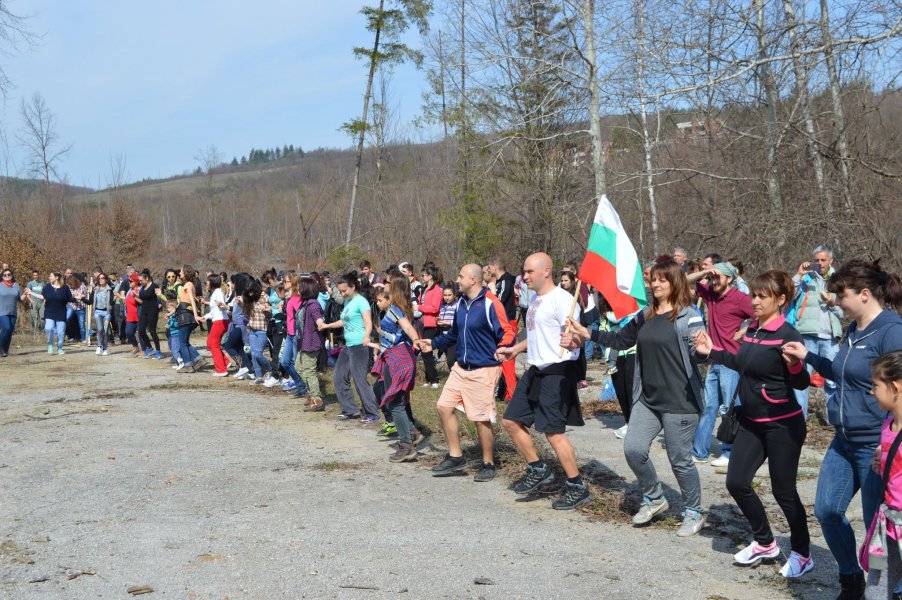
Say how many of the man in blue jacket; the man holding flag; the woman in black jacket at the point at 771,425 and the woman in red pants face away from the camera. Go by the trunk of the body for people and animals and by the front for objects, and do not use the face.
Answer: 0

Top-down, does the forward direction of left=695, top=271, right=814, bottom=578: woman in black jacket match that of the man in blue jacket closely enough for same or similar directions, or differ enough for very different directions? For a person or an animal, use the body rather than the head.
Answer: same or similar directions

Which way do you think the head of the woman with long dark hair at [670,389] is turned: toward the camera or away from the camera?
toward the camera

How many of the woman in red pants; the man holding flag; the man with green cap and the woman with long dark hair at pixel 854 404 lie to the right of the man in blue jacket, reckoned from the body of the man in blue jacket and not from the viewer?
1

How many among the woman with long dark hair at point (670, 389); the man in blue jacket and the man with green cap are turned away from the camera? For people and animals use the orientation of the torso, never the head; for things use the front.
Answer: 0

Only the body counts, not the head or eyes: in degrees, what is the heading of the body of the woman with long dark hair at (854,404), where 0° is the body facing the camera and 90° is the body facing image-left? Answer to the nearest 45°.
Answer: approximately 45°

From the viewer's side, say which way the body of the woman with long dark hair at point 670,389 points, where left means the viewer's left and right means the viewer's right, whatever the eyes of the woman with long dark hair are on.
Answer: facing the viewer and to the left of the viewer

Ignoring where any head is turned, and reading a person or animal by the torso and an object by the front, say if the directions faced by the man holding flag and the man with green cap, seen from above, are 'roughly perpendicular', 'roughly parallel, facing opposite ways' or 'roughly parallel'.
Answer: roughly parallel

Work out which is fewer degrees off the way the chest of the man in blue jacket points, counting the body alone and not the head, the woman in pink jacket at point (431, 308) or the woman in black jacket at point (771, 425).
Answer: the woman in black jacket

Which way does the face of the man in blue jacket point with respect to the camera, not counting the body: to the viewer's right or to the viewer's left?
to the viewer's left

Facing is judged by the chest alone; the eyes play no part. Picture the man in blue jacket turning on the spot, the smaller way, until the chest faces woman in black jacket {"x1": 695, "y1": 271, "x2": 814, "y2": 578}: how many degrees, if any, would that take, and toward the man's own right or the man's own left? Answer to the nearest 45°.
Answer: approximately 90° to the man's own left

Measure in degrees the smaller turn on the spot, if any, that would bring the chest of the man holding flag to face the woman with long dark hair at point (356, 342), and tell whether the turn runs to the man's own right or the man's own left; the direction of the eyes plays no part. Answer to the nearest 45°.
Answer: approximately 90° to the man's own right

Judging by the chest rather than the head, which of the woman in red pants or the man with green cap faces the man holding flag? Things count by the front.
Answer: the man with green cap

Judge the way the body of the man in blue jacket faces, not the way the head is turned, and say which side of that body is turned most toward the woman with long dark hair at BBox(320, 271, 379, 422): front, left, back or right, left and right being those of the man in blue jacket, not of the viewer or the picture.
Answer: right

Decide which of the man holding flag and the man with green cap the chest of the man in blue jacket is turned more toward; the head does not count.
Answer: the man holding flag

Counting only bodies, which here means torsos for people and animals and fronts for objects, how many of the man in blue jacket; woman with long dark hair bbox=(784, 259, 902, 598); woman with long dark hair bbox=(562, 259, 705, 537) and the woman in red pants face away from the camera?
0

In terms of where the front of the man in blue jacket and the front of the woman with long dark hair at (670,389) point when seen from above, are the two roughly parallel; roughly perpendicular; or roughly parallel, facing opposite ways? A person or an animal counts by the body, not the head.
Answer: roughly parallel

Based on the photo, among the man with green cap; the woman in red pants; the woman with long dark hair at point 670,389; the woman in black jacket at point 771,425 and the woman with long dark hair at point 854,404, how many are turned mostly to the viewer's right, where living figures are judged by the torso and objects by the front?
0

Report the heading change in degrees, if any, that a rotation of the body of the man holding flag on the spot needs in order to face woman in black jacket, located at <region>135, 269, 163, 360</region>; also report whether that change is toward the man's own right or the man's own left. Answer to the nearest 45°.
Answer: approximately 90° to the man's own right
